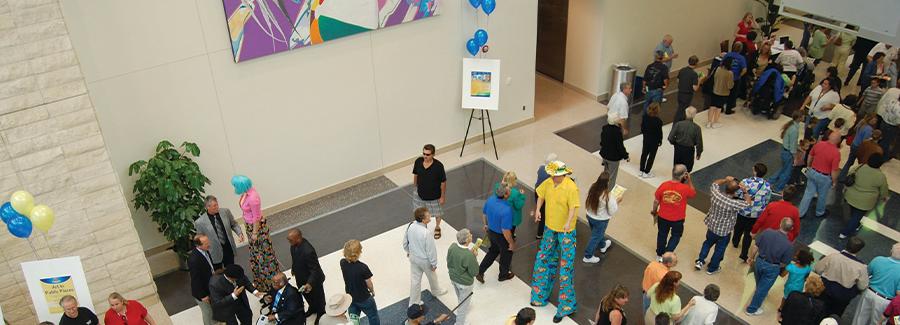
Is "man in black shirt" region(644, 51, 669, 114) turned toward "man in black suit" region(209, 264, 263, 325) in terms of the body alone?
no

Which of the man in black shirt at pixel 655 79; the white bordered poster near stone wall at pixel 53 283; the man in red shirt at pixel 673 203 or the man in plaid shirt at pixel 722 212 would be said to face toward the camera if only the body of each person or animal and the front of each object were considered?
the white bordered poster near stone wall

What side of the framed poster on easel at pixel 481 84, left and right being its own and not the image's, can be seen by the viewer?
front

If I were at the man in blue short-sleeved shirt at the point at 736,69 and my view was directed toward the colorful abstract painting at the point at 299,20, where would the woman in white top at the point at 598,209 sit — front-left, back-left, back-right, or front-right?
front-left

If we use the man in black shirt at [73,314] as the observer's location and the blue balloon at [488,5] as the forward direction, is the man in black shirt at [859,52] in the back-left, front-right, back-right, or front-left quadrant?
front-right

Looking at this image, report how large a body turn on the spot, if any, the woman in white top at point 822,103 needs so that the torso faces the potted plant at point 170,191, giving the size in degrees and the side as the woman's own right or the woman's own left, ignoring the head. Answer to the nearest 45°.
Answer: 0° — they already face it

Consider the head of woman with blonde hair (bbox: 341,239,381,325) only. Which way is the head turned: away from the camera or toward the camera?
away from the camera

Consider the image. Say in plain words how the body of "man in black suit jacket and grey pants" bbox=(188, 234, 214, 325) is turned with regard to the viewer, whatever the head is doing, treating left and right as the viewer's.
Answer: facing the viewer and to the right of the viewer

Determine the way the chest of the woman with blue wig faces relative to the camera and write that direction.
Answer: to the viewer's left

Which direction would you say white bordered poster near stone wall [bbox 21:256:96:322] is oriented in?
toward the camera

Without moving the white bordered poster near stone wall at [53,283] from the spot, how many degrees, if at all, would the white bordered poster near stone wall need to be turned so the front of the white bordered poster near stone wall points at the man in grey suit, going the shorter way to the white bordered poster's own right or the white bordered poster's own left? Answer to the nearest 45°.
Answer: approximately 90° to the white bordered poster's own left

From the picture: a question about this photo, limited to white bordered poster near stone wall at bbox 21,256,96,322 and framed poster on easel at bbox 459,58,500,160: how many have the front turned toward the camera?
2
